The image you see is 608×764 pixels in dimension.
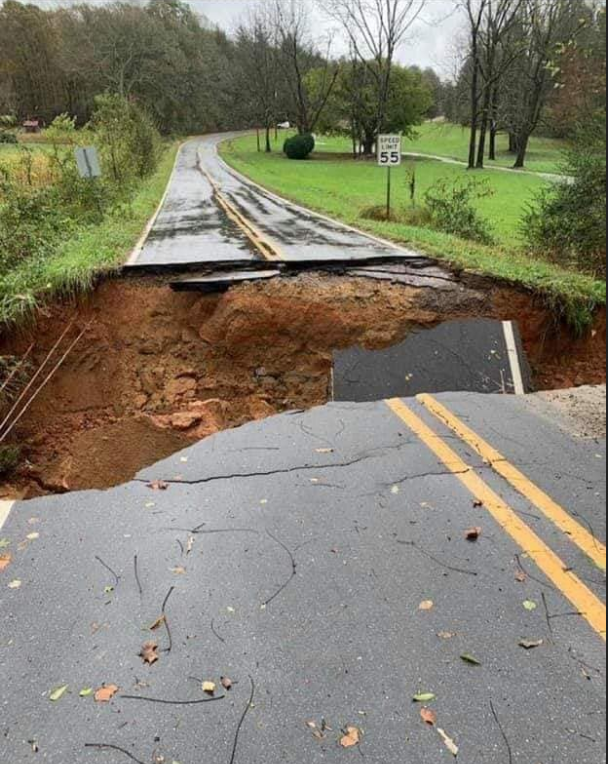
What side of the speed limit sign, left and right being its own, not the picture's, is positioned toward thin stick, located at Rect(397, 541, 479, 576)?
front

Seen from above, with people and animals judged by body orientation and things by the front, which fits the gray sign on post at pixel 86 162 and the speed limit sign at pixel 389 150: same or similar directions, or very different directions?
very different directions

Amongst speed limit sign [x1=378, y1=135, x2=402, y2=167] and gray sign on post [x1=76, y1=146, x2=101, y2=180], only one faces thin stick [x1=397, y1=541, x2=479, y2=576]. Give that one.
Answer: the speed limit sign

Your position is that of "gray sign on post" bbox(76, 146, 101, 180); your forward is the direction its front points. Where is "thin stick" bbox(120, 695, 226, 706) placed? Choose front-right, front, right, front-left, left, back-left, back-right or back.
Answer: back

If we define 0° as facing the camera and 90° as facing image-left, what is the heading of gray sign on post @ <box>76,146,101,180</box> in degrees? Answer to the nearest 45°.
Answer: approximately 180°

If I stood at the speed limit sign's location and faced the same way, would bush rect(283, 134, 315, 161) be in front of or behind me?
behind

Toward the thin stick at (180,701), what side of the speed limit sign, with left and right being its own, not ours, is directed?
front

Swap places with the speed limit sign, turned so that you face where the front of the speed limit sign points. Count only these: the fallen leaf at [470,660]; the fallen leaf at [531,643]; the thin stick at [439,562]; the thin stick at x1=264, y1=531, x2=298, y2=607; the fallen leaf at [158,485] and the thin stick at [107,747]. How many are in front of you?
6

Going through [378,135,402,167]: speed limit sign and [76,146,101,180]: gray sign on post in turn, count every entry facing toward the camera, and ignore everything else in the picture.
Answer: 1

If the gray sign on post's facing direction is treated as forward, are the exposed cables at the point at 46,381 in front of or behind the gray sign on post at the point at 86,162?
behind

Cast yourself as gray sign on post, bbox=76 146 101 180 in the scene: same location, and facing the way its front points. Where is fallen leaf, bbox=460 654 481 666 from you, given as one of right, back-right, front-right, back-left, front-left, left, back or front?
back

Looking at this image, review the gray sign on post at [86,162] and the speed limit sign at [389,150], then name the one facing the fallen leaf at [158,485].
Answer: the speed limit sign

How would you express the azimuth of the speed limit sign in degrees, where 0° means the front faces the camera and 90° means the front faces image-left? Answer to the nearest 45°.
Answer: approximately 0°

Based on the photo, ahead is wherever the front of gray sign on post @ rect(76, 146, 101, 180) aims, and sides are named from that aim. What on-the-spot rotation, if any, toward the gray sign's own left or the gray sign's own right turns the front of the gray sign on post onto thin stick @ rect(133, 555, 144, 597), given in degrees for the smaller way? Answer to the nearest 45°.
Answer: approximately 180°

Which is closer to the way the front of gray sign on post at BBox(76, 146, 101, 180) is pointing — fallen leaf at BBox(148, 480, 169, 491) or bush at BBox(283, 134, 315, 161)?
the bush

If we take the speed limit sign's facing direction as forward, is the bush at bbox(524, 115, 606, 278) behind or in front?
in front
